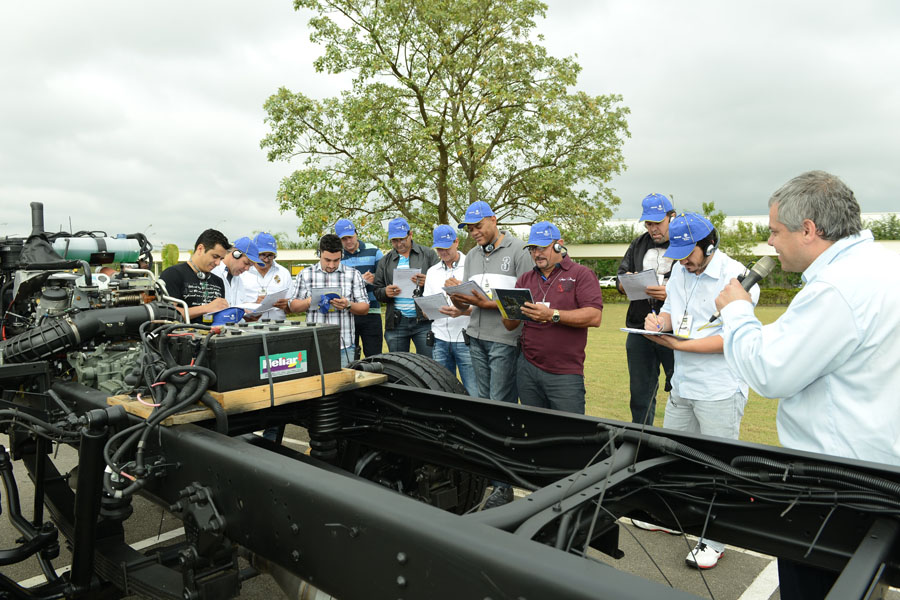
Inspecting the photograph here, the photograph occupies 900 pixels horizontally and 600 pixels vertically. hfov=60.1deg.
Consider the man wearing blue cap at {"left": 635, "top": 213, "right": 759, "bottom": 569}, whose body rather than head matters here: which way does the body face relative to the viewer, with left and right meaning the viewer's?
facing the viewer and to the left of the viewer

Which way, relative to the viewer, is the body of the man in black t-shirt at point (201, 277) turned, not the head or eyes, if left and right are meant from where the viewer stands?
facing the viewer and to the right of the viewer

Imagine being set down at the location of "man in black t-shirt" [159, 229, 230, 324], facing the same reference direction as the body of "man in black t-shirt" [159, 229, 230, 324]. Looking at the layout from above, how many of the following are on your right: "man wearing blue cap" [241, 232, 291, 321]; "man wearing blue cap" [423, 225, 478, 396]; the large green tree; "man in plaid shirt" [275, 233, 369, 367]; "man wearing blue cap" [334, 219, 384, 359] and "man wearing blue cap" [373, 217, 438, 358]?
0

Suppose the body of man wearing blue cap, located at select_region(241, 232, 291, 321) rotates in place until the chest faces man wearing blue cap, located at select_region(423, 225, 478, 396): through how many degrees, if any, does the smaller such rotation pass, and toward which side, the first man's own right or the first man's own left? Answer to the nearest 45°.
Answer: approximately 45° to the first man's own left

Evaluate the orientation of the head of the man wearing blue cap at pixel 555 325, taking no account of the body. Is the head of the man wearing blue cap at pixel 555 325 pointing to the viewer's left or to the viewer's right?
to the viewer's left

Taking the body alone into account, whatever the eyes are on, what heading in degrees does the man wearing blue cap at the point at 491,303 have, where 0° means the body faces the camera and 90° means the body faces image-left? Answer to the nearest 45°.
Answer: approximately 45°

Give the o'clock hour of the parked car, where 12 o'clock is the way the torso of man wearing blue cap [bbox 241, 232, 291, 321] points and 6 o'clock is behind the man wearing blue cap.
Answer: The parked car is roughly at 7 o'clock from the man wearing blue cap.

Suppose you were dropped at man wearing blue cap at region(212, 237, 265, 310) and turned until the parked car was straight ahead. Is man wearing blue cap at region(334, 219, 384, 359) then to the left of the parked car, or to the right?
right

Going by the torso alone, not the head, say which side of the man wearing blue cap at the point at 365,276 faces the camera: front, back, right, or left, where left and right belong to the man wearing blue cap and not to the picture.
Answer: front

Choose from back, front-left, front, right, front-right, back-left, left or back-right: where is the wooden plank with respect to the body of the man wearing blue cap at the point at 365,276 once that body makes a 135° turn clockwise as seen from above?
back-left

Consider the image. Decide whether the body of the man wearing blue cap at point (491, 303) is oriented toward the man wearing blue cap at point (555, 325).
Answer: no

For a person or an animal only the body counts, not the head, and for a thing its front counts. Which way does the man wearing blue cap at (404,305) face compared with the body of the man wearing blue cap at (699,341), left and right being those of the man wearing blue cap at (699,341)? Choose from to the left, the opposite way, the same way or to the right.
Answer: to the left

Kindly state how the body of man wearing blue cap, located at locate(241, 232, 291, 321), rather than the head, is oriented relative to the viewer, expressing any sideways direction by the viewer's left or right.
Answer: facing the viewer

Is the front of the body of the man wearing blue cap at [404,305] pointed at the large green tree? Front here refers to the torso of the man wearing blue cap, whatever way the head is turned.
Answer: no

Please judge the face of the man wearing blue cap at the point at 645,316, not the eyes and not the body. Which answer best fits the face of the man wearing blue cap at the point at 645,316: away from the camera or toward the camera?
toward the camera

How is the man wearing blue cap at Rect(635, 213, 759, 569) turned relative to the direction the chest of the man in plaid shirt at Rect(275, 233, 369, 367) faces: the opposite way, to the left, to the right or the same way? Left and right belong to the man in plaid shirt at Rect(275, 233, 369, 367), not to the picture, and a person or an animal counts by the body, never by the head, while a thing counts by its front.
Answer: to the right

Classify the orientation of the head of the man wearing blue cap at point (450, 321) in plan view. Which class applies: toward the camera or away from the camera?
toward the camera

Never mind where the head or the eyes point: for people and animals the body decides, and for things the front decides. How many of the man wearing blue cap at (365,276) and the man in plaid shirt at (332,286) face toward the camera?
2

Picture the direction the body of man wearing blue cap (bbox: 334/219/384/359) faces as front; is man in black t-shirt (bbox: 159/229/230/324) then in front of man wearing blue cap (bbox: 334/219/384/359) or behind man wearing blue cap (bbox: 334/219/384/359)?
in front
